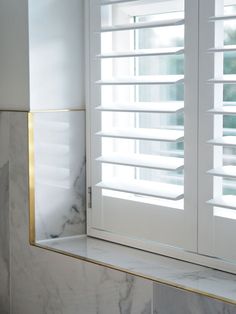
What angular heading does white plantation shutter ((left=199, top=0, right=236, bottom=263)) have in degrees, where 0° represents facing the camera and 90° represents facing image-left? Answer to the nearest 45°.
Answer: approximately 45°
